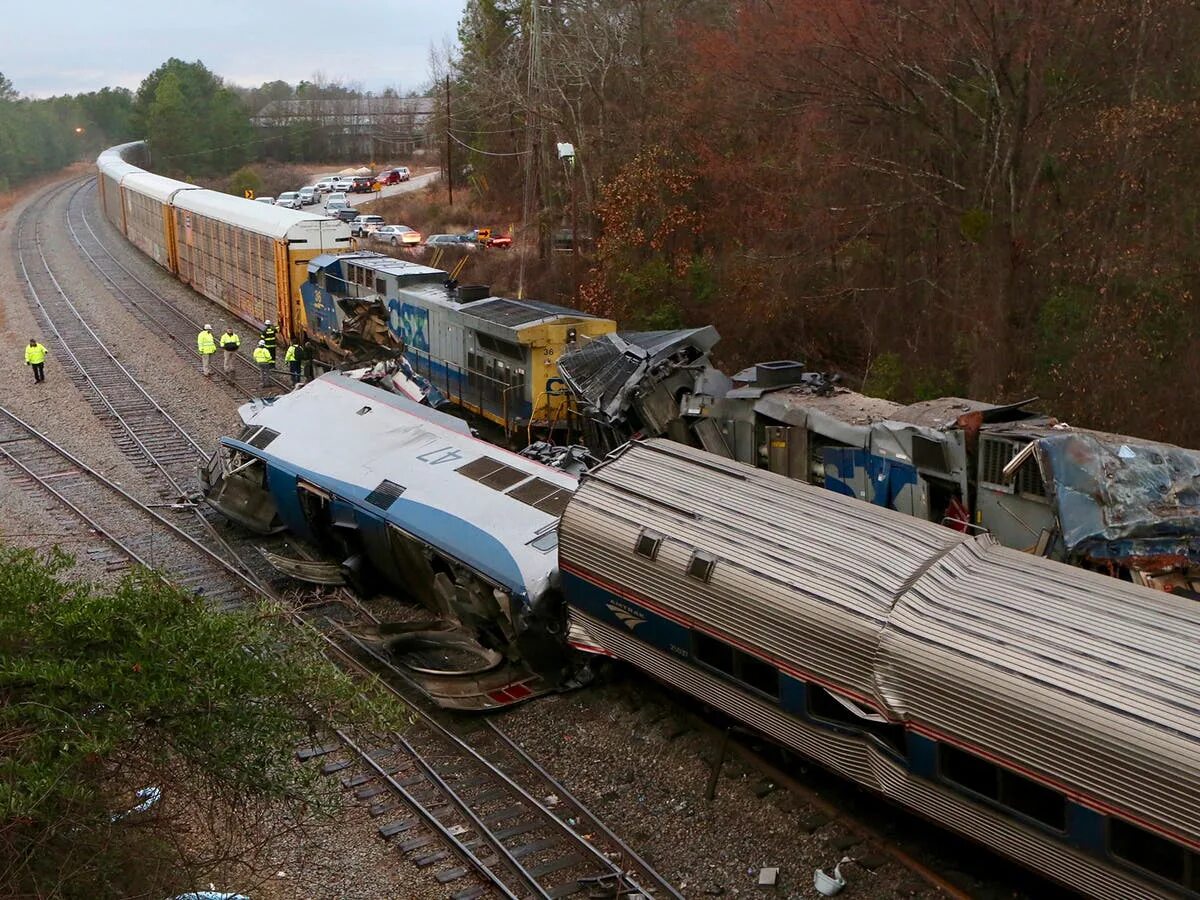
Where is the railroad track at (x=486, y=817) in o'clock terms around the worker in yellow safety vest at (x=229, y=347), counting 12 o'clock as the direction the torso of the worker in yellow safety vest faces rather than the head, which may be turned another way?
The railroad track is roughly at 12 o'clock from the worker in yellow safety vest.

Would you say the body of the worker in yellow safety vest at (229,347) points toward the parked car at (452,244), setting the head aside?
no

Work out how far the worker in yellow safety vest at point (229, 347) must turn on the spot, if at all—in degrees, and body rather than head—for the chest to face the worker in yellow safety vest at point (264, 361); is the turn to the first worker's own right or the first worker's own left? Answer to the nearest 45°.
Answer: approximately 45° to the first worker's own left

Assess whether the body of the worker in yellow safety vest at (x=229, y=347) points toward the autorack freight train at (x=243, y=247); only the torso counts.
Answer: no

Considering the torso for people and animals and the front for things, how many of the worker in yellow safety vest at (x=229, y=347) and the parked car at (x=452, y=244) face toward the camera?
1

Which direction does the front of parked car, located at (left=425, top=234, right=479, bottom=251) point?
to the viewer's right

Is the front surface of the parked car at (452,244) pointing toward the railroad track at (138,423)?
no

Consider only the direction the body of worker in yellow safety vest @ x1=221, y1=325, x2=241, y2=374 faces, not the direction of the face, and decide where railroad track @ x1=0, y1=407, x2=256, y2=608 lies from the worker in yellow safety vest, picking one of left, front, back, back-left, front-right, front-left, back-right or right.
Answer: front

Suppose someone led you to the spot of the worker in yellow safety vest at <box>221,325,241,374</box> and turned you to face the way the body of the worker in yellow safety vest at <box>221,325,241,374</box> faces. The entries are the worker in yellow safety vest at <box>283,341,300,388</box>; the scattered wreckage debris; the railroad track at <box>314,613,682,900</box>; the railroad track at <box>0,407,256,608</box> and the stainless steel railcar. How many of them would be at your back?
0

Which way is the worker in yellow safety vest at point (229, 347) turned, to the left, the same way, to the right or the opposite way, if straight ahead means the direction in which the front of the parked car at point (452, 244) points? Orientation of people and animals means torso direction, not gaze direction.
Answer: to the right

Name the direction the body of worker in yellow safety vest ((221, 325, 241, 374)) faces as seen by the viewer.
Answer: toward the camera
